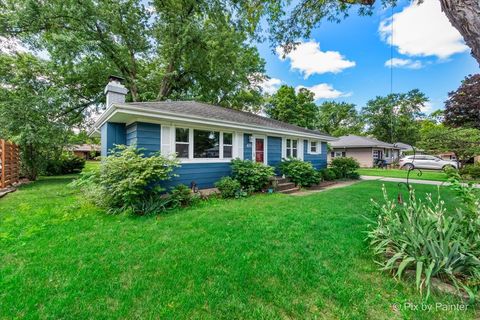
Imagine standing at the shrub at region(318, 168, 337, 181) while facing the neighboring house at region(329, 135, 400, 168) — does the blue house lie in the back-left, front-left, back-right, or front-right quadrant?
back-left

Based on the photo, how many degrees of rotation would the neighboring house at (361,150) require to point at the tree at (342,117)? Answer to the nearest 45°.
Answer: approximately 135° to its left

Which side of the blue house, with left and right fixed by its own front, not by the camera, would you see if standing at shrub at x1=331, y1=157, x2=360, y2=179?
left

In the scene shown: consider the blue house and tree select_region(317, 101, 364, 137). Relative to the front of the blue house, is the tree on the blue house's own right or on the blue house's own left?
on the blue house's own left

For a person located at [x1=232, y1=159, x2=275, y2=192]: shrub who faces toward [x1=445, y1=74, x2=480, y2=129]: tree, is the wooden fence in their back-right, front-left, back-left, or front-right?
back-left

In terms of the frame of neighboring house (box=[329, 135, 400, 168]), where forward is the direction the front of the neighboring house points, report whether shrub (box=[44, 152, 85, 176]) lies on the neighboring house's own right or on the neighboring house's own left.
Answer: on the neighboring house's own right

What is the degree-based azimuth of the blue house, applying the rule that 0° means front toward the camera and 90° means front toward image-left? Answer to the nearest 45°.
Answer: approximately 315°

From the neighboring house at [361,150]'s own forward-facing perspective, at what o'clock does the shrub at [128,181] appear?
The shrub is roughly at 2 o'clock from the neighboring house.

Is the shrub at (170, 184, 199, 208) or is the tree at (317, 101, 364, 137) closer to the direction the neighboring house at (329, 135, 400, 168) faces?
the shrub
